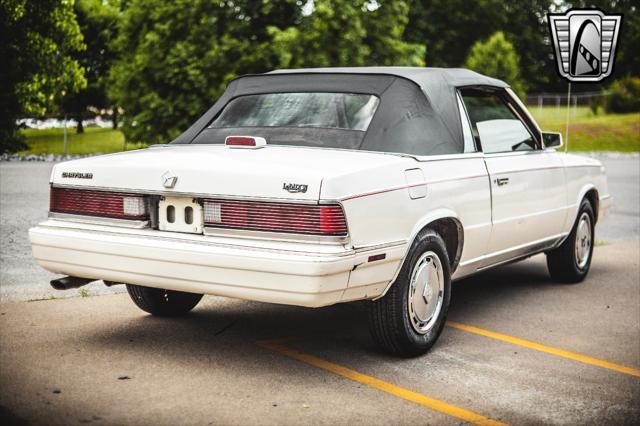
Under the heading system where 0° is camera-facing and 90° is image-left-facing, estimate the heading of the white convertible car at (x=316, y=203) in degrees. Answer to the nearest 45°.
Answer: approximately 225°

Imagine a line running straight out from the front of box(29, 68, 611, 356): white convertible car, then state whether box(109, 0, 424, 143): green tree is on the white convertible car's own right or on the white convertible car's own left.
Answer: on the white convertible car's own left

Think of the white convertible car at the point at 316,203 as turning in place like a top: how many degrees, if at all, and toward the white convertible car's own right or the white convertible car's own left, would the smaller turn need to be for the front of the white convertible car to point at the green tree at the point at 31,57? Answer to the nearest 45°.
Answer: approximately 45° to the white convertible car's own left

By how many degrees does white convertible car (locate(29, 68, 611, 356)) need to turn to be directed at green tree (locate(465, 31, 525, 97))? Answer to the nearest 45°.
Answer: approximately 45° to its left

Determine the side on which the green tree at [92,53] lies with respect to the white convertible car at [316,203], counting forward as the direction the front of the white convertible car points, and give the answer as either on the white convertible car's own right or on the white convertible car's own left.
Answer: on the white convertible car's own left

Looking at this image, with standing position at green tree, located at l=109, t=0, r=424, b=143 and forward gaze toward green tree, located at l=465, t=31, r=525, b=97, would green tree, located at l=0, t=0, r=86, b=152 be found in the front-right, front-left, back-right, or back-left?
back-left
